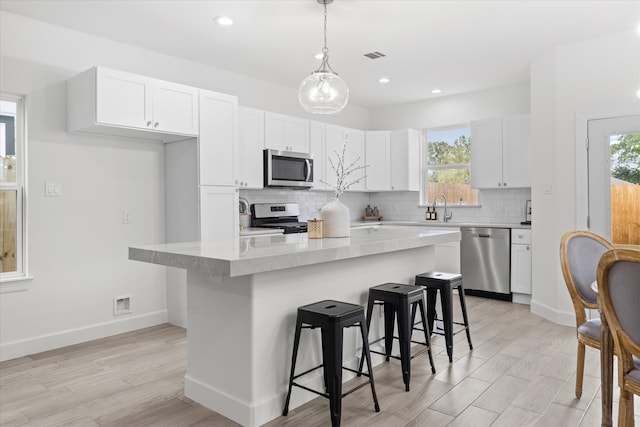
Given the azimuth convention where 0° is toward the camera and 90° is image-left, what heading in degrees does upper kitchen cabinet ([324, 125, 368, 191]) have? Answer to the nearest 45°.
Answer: approximately 315°

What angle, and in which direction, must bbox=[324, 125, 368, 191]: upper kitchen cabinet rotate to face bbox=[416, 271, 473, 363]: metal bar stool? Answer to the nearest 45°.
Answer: approximately 45° to its right

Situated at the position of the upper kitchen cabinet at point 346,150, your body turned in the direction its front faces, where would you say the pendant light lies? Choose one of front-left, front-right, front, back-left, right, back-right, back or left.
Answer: front-right

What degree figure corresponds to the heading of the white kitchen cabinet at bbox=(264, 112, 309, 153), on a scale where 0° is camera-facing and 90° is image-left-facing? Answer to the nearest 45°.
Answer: approximately 315°

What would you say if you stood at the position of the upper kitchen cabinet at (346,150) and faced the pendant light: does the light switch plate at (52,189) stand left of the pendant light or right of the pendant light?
right

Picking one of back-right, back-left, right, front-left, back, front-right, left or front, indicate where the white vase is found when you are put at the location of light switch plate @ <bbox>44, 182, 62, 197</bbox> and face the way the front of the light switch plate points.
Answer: front-left

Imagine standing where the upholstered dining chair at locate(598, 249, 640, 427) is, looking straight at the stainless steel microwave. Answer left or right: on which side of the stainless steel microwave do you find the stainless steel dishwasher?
right
